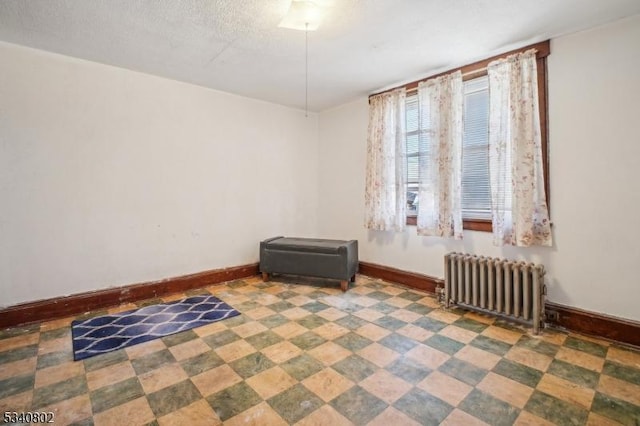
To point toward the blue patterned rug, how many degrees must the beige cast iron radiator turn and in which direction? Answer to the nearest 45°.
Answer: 0° — it already faces it
